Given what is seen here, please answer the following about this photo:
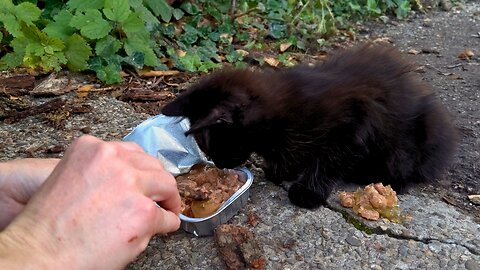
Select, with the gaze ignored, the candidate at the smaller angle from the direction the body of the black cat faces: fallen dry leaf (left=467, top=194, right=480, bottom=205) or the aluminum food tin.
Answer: the aluminum food tin

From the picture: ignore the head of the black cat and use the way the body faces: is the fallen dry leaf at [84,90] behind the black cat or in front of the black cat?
in front

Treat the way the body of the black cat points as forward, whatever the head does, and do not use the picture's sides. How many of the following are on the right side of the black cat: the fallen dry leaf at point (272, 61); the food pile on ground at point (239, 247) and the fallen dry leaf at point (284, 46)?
2

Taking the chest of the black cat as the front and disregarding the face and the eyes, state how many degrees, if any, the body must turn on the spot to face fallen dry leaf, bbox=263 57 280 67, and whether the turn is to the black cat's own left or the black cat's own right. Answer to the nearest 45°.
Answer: approximately 90° to the black cat's own right

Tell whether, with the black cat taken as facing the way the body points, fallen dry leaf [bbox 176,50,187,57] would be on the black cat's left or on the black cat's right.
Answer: on the black cat's right

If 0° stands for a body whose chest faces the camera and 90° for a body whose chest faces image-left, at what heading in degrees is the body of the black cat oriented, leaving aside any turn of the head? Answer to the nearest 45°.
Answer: approximately 90°

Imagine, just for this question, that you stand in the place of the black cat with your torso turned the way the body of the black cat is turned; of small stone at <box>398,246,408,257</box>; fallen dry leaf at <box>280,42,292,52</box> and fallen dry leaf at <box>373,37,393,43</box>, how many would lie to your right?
2

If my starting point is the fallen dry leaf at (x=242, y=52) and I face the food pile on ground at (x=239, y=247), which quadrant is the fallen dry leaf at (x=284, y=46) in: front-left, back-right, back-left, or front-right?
back-left

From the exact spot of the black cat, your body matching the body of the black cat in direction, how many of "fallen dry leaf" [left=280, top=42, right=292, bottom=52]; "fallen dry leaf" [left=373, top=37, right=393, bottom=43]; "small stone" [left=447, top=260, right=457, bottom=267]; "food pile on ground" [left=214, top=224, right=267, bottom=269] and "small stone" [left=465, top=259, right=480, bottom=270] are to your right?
2

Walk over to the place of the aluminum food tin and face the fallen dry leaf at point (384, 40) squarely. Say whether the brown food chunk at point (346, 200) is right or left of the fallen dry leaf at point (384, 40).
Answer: right

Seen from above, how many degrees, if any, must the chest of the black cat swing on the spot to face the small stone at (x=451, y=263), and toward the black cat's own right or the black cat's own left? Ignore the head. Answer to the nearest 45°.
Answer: approximately 135° to the black cat's own left

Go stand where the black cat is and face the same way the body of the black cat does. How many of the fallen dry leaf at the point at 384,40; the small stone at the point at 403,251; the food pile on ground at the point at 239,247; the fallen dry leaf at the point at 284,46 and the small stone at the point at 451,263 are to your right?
2

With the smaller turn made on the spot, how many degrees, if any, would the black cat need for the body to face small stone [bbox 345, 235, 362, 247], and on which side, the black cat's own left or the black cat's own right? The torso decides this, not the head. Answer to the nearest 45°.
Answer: approximately 90° to the black cat's own left

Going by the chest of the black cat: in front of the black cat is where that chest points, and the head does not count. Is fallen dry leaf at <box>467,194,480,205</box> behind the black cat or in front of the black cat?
behind

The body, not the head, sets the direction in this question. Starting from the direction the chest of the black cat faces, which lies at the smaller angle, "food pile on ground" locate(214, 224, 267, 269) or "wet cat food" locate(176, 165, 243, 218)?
the wet cat food
